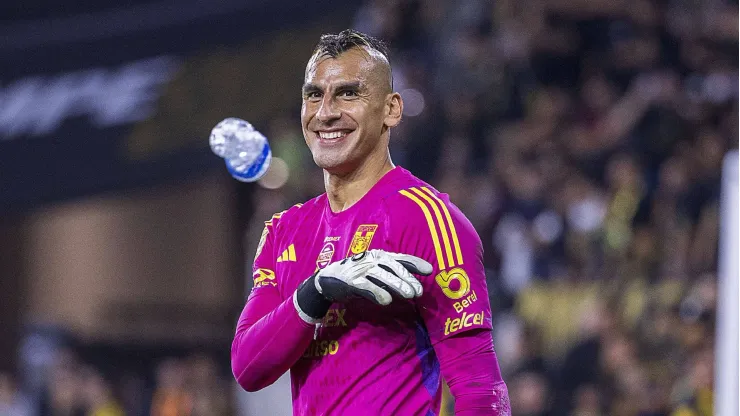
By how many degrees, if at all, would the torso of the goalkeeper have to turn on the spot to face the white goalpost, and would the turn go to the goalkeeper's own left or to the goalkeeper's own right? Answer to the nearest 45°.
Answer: approximately 180°

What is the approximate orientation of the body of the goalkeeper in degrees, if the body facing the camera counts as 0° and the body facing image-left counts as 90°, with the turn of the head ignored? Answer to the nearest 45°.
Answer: approximately 45°

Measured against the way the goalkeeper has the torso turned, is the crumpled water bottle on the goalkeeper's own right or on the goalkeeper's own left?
on the goalkeeper's own right
